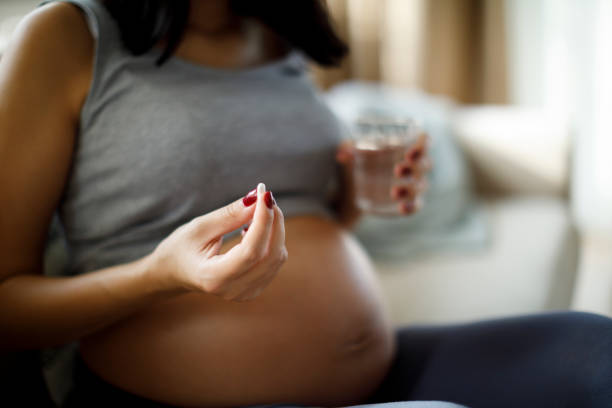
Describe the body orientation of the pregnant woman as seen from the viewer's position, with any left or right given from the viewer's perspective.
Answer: facing the viewer and to the right of the viewer

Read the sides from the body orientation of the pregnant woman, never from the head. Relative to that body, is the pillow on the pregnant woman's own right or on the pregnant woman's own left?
on the pregnant woman's own left
